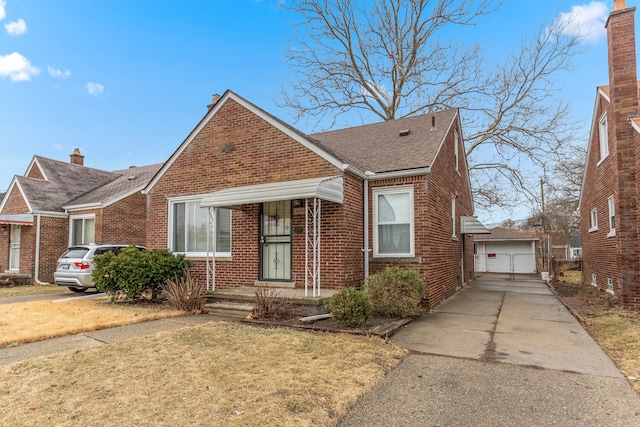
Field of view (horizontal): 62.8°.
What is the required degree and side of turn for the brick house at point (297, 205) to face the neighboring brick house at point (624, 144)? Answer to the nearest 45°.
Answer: approximately 135° to its left

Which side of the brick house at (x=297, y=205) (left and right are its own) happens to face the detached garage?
back

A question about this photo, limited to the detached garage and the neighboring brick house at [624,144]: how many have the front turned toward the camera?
2

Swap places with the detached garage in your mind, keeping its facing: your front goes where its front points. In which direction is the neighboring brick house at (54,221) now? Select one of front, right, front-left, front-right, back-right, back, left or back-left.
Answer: front-right

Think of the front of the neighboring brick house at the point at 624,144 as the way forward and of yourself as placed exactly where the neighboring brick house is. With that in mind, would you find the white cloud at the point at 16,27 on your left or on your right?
on your right

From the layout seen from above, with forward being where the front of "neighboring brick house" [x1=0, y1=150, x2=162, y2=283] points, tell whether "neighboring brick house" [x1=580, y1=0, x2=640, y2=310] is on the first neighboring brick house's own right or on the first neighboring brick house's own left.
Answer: on the first neighboring brick house's own left

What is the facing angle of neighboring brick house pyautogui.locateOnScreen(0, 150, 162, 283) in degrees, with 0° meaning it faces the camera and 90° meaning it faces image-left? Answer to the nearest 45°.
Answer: approximately 45°

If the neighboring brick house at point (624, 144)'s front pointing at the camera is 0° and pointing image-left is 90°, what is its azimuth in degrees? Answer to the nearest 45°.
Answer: approximately 0°
